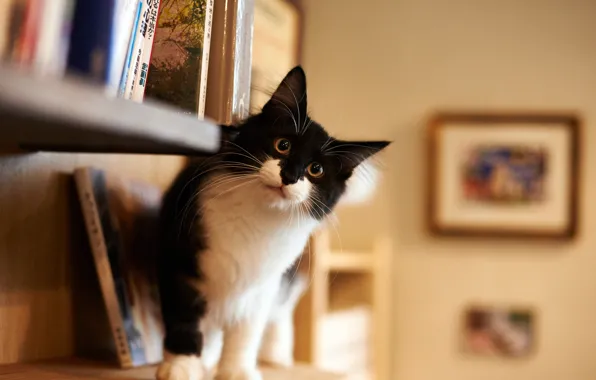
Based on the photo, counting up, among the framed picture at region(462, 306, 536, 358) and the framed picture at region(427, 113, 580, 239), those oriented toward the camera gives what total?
2

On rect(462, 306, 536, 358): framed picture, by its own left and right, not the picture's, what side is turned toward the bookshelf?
front

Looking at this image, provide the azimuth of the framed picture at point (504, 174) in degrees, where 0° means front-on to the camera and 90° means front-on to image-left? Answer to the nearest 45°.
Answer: approximately 0°

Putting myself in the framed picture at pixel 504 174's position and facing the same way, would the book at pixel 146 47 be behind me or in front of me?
in front

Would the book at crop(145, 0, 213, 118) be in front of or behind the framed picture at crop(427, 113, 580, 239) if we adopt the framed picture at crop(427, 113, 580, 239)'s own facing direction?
in front

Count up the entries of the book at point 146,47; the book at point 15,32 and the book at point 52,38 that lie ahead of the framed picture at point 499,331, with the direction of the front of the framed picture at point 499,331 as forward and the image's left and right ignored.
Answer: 3

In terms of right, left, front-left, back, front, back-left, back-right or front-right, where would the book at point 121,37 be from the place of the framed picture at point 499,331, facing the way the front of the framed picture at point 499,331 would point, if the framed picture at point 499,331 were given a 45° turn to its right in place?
front-left

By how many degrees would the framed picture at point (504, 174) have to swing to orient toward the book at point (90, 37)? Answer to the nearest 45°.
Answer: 0° — it already faces it

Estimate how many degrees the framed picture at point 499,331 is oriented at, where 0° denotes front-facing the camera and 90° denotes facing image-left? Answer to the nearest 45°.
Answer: approximately 0°

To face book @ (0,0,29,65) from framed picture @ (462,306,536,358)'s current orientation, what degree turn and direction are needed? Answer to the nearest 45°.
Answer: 0° — it already faces it

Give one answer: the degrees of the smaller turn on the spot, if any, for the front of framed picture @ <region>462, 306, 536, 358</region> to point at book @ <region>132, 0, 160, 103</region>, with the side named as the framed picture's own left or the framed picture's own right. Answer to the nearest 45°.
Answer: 0° — it already faces it
